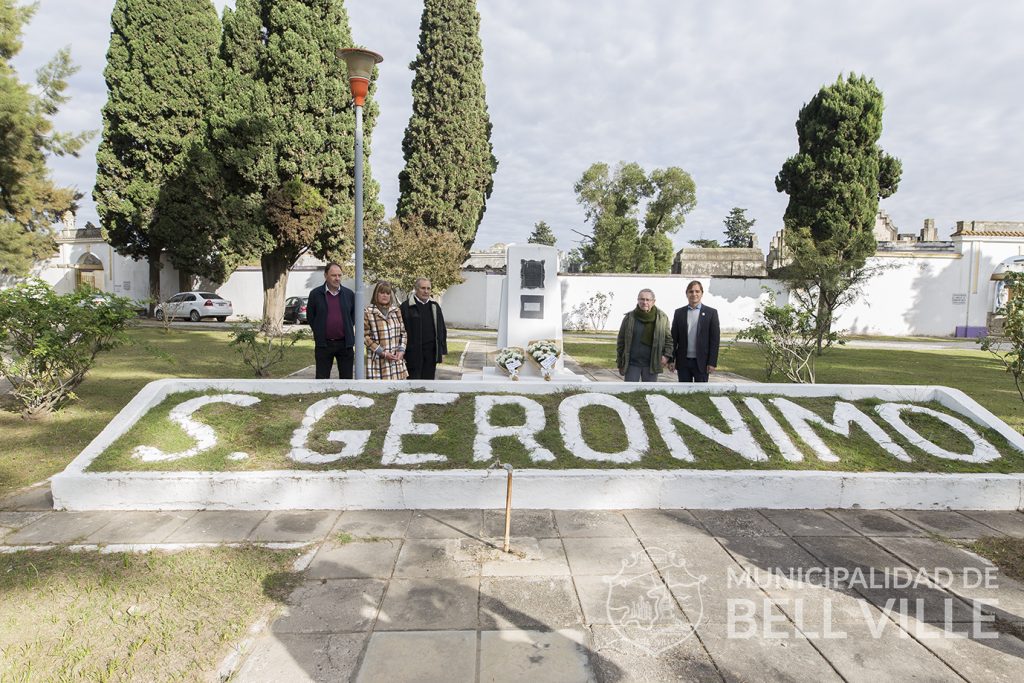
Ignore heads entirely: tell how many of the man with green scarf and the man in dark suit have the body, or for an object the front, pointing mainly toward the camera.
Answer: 2

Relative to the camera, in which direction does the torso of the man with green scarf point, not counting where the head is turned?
toward the camera

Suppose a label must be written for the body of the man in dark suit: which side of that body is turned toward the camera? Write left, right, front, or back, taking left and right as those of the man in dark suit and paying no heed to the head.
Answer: front

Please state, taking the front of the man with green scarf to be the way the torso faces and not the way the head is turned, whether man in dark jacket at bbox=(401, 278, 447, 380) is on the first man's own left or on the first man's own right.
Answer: on the first man's own right

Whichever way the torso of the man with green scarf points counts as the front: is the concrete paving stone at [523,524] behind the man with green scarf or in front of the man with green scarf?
in front

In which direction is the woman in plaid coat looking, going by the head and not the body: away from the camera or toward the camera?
toward the camera

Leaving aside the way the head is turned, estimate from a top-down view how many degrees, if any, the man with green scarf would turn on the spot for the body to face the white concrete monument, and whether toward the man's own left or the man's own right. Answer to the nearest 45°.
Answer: approximately 135° to the man's own right

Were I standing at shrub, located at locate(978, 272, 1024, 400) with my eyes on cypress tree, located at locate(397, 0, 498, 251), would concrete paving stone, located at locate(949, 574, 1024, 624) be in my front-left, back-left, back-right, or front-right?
back-left

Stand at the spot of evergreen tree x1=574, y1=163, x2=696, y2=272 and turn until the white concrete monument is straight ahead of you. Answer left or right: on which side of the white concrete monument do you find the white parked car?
right

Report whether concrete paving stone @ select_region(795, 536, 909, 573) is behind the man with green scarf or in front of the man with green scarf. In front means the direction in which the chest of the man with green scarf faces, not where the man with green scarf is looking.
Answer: in front

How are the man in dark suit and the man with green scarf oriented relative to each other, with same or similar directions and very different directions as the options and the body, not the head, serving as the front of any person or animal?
same or similar directions

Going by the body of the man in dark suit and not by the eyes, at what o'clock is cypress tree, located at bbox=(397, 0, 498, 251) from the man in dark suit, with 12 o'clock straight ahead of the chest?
The cypress tree is roughly at 5 o'clock from the man in dark suit.
